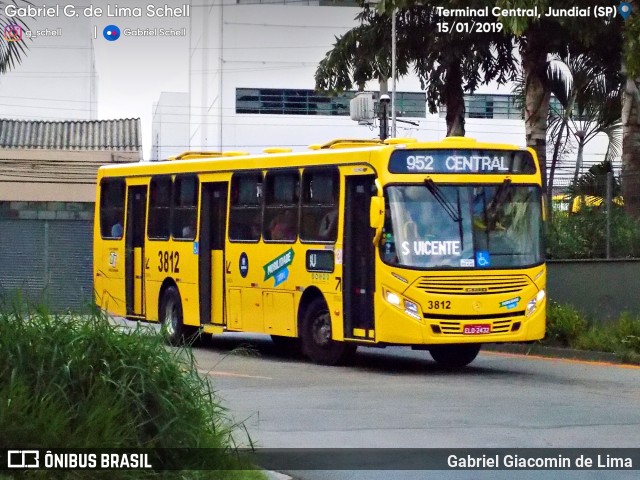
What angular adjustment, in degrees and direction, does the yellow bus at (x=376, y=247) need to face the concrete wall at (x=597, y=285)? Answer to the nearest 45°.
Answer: approximately 90° to its left

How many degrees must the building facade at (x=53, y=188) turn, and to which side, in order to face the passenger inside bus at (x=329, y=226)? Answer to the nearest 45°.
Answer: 0° — it already faces them

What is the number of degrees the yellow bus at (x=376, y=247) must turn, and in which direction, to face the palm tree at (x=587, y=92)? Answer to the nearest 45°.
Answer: approximately 90° to its left

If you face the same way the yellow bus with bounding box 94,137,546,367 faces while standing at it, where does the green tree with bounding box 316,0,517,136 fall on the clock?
The green tree is roughly at 8 o'clock from the yellow bus.

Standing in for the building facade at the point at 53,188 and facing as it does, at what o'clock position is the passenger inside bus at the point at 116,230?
The passenger inside bus is roughly at 12 o'clock from the building facade.

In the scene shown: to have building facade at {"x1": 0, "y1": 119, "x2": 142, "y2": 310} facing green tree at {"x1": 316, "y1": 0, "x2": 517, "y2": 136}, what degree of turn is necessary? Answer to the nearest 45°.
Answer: approximately 45° to its left

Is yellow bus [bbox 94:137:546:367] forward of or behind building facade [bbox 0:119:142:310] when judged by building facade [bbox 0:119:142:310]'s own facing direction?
forward

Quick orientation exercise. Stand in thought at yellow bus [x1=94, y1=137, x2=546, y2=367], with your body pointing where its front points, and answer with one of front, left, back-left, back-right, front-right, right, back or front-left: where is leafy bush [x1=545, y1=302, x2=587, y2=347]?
left

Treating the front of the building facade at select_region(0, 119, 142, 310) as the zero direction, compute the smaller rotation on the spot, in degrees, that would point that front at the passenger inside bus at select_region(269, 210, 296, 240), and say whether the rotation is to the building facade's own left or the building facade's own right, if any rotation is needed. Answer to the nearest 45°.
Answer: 0° — it already faces them

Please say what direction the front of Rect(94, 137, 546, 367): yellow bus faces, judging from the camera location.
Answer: facing the viewer and to the right of the viewer

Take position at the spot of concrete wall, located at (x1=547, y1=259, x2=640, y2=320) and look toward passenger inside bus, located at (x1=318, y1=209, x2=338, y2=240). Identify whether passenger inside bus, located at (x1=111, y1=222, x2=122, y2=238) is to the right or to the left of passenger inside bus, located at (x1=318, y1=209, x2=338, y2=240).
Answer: right

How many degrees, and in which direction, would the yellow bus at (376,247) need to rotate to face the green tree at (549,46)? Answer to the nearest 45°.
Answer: approximately 90° to its left

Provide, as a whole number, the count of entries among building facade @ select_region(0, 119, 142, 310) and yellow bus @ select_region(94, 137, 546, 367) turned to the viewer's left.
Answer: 0
